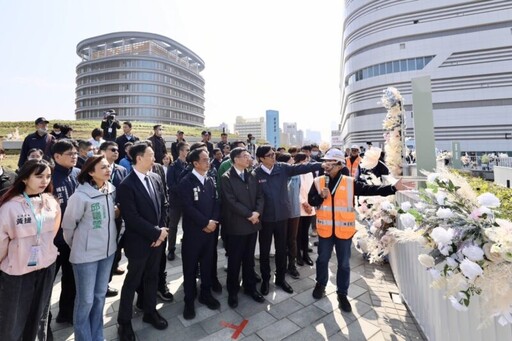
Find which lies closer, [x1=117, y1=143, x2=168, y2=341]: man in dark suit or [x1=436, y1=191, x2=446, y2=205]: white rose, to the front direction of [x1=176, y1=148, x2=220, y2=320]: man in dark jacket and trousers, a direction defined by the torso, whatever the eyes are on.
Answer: the white rose

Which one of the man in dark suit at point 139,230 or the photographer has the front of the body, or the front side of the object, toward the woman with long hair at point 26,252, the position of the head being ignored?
the photographer

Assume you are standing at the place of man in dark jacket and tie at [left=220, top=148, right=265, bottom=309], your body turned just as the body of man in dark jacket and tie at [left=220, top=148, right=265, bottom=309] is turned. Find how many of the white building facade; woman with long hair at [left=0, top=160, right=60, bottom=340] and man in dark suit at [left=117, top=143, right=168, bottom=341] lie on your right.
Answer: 2

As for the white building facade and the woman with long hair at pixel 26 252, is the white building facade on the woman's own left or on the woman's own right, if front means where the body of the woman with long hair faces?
on the woman's own left

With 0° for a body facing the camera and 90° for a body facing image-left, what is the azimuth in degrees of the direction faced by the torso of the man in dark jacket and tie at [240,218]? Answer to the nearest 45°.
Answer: approximately 315°
